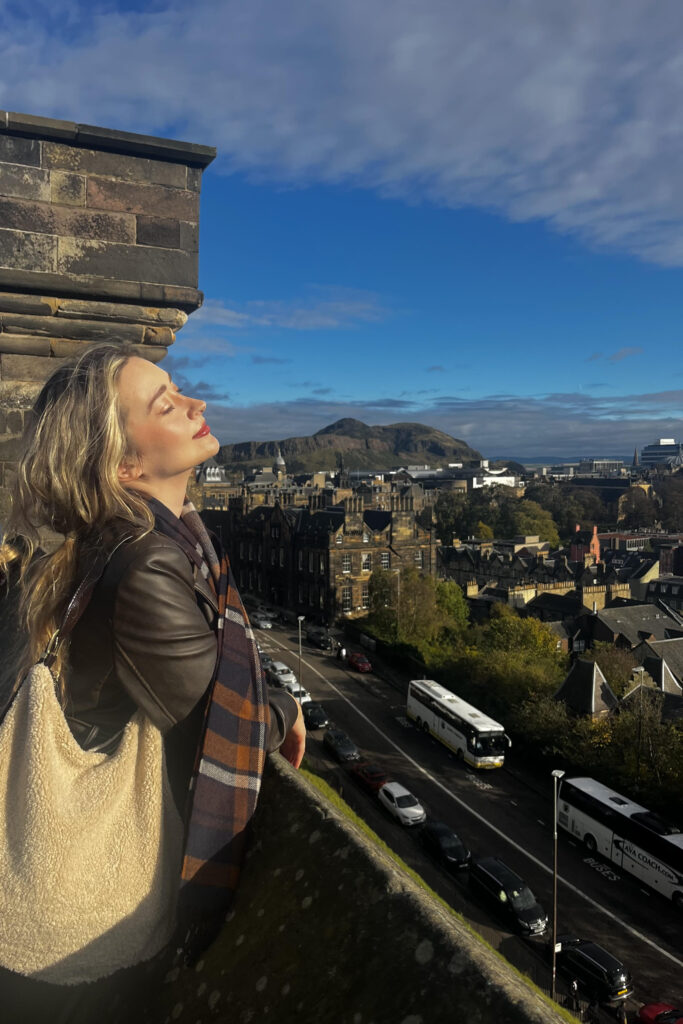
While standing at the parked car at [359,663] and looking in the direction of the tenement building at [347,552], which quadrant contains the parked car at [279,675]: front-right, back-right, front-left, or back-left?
back-left

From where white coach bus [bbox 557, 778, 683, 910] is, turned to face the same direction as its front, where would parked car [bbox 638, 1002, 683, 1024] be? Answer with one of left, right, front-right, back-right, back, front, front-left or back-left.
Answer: front-right

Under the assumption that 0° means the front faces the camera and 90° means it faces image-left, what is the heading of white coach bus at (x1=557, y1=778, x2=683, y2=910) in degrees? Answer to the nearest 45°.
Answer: approximately 315°

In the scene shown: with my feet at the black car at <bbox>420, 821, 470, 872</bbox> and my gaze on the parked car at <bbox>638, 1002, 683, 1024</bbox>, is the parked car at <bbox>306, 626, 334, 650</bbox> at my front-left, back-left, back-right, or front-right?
back-left

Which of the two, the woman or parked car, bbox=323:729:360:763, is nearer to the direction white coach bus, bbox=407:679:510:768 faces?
the woman

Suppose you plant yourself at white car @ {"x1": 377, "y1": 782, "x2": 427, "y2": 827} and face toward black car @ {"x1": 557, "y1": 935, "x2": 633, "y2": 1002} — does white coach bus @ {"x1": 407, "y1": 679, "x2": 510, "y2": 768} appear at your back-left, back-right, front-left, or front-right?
back-left

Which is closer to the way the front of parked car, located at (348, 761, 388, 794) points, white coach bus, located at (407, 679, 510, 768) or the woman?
the white coach bus

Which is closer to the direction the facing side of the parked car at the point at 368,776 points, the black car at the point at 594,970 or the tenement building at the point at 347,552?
the tenement building
